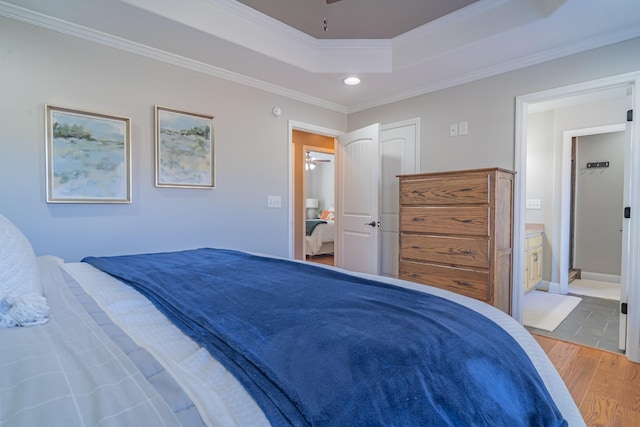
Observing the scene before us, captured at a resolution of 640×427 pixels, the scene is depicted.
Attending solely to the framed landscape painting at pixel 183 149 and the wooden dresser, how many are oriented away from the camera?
0

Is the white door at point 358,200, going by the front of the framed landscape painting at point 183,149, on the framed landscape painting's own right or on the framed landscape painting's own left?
on the framed landscape painting's own left

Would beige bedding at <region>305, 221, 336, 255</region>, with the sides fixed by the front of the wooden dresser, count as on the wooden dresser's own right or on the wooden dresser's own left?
on the wooden dresser's own right

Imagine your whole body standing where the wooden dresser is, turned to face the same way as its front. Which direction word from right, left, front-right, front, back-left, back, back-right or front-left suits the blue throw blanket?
front-left

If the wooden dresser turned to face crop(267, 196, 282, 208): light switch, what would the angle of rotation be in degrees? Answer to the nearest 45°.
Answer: approximately 45° to its right

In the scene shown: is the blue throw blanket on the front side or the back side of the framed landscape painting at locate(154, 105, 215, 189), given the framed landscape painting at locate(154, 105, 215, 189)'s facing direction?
on the front side

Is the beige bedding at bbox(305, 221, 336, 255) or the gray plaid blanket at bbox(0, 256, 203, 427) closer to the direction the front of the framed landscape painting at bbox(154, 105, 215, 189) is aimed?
the gray plaid blanket

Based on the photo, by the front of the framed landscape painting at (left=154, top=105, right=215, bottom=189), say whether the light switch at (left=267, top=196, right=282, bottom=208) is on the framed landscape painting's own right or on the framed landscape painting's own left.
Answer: on the framed landscape painting's own left

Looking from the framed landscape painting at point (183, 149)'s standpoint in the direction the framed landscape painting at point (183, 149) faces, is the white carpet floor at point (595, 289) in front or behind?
in front

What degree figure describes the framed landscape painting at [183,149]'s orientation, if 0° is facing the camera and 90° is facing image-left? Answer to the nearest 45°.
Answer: approximately 315°

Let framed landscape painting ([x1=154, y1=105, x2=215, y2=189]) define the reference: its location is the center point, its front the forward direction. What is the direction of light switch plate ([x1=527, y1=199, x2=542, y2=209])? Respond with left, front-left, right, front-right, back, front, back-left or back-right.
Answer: front-left

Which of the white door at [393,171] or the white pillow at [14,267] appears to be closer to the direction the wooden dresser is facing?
the white pillow

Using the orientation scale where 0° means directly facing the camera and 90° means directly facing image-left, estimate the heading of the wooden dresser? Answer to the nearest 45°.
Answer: approximately 45°
